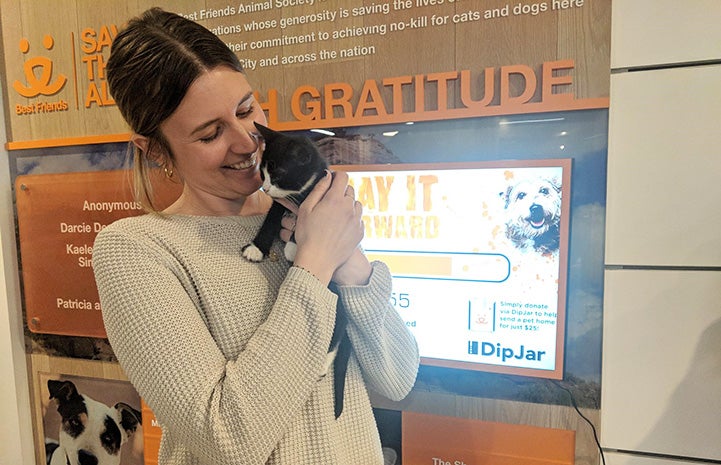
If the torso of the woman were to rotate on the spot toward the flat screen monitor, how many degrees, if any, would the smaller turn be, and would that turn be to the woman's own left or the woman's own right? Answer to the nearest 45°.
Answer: approximately 90° to the woman's own left

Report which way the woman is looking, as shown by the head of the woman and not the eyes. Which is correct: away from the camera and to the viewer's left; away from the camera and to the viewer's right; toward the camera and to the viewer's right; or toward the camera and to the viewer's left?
toward the camera and to the viewer's right

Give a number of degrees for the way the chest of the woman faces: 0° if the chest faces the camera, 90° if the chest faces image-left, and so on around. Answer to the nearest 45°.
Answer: approximately 315°

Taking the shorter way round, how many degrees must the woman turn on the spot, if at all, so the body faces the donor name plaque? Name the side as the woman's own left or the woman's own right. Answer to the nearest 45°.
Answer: approximately 180°

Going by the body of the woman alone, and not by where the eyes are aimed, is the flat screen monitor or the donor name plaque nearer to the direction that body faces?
the flat screen monitor
